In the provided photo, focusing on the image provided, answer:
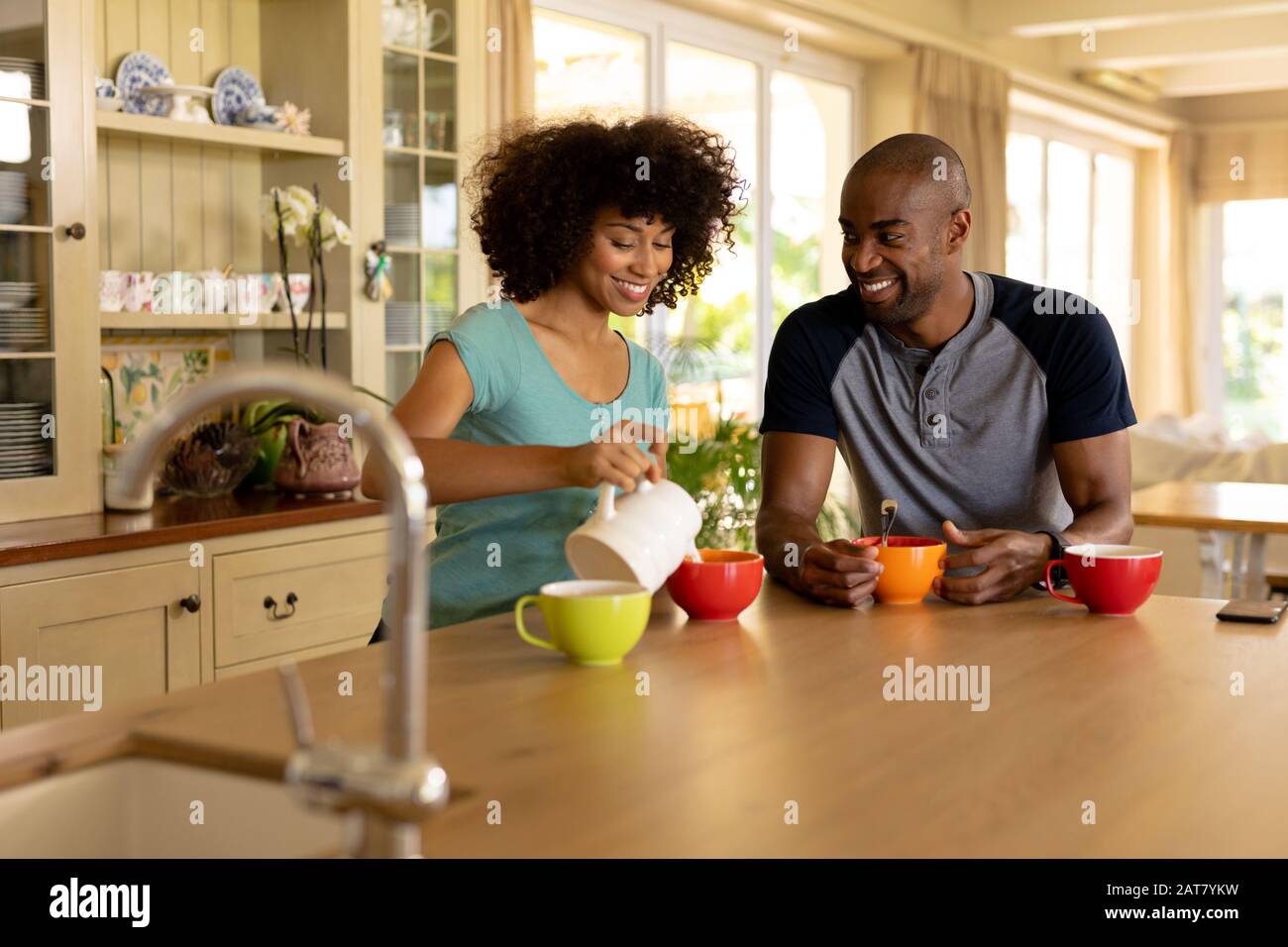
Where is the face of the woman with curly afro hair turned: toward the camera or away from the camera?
toward the camera

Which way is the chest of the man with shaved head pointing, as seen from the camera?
toward the camera

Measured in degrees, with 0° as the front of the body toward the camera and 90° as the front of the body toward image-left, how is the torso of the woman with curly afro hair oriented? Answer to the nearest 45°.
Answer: approximately 315°

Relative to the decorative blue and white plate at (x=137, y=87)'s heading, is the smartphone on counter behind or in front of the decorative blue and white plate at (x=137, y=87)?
in front

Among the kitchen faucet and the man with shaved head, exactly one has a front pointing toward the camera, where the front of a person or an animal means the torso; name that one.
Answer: the man with shaved head

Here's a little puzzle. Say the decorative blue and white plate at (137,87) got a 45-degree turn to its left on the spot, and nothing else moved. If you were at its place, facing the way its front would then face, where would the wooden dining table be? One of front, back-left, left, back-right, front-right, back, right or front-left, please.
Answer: front-left

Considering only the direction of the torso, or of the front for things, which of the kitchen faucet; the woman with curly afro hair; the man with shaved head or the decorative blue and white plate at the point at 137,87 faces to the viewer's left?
the kitchen faucet

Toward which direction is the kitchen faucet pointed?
to the viewer's left

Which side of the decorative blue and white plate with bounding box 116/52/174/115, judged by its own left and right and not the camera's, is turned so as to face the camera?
front

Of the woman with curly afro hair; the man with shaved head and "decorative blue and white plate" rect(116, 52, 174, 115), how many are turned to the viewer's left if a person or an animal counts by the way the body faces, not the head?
0

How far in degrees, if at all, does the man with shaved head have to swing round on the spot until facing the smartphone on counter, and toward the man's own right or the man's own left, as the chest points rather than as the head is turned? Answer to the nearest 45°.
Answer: approximately 45° to the man's own left

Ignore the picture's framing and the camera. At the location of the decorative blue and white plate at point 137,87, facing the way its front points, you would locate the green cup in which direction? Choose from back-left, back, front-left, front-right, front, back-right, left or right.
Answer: front

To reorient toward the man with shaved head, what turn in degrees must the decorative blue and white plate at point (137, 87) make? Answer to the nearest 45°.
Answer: approximately 45° to its left

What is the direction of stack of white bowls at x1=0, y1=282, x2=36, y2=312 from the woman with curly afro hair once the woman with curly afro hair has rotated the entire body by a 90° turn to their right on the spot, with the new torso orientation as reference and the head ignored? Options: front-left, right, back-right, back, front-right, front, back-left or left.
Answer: right

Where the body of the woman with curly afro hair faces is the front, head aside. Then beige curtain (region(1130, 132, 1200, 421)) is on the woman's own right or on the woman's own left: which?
on the woman's own left

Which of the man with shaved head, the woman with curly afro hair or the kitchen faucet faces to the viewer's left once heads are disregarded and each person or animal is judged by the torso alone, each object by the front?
the kitchen faucet
